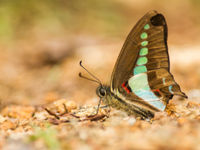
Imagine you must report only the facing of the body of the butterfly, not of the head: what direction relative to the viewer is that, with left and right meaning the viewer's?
facing to the left of the viewer
